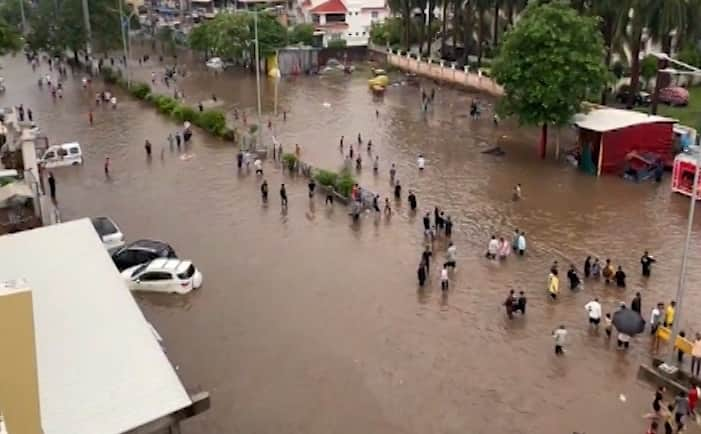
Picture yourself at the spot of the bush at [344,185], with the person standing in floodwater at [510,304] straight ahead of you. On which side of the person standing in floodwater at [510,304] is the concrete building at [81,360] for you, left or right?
right

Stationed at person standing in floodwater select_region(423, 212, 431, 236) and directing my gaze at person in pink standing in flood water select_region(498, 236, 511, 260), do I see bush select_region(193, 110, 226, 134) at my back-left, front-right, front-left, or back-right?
back-left

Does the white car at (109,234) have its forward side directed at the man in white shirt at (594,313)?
no

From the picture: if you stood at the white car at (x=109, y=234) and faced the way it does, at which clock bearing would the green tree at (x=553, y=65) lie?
The green tree is roughly at 10 o'clock from the white car.

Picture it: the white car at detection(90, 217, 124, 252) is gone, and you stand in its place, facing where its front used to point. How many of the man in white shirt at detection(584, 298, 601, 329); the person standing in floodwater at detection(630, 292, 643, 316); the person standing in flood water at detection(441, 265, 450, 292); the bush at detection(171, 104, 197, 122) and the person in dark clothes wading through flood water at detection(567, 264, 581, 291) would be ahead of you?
4

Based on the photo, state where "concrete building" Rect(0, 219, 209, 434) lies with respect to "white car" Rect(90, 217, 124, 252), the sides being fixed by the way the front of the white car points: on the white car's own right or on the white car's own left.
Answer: on the white car's own right

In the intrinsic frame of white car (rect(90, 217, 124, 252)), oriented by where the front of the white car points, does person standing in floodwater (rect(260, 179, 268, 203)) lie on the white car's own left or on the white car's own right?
on the white car's own left

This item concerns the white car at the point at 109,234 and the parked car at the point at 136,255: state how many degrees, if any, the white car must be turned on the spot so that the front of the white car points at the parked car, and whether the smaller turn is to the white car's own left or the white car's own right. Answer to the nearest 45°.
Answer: approximately 90° to the white car's own left

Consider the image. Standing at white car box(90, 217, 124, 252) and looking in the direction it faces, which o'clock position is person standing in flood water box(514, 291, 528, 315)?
The person standing in flood water is roughly at 12 o'clock from the white car.

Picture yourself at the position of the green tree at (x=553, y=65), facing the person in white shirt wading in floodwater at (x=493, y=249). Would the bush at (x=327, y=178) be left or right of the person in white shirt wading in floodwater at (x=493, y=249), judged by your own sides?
right

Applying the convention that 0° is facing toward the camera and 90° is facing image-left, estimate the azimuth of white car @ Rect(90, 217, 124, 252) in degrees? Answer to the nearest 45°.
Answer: approximately 315°

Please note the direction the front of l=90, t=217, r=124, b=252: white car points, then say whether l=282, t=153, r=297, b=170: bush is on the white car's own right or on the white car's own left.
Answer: on the white car's own left
